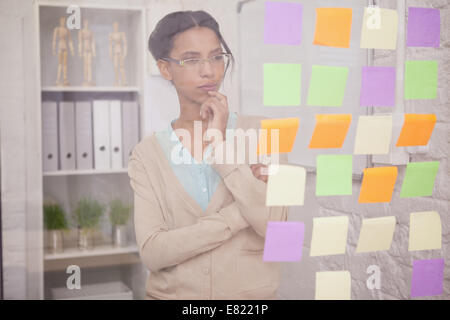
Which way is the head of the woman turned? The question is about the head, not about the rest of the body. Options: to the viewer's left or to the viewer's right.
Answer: to the viewer's right

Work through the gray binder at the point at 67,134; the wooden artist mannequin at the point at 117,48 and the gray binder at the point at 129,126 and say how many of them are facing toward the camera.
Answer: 3

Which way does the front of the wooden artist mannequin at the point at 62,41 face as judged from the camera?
facing the viewer

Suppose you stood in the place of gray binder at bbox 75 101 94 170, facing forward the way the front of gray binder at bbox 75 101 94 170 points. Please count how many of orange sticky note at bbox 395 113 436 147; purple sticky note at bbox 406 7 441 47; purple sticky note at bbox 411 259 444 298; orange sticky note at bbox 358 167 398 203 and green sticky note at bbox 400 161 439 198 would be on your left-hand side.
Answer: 5

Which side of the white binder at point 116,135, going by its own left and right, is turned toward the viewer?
front

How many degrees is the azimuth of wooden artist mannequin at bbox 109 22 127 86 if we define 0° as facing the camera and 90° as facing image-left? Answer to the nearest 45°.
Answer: approximately 0°

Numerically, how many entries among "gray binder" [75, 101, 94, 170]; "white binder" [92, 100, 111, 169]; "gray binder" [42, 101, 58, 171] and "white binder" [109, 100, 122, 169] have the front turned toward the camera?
4

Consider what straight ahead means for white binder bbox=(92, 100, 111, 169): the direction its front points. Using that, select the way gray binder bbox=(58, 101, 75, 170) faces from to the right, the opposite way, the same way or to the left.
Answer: the same way

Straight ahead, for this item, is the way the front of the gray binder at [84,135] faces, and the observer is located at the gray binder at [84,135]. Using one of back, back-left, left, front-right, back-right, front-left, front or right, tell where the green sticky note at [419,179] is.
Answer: left

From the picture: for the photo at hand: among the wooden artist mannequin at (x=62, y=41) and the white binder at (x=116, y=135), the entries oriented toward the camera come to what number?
2

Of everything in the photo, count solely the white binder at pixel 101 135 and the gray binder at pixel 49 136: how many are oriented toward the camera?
2

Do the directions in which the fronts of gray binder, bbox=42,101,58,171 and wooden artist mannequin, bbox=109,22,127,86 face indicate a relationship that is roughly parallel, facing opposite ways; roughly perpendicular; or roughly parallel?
roughly parallel
